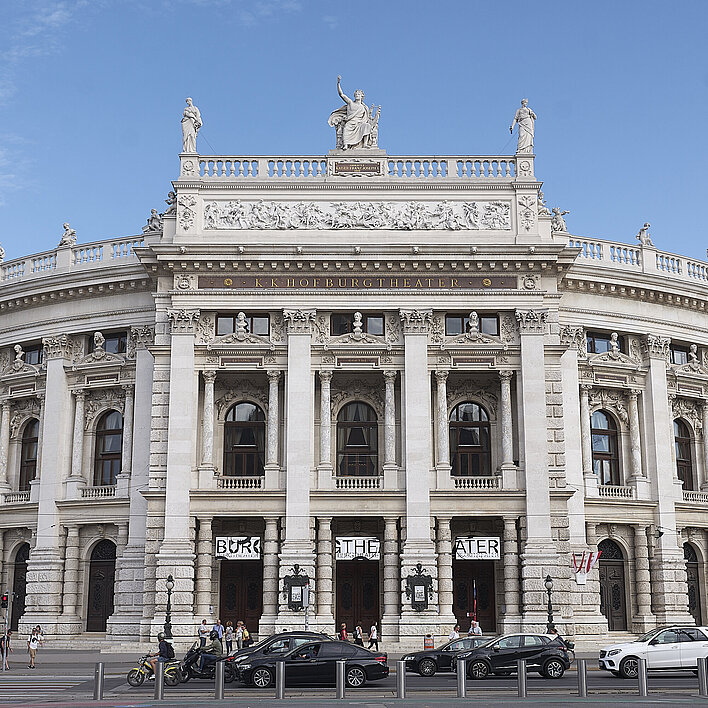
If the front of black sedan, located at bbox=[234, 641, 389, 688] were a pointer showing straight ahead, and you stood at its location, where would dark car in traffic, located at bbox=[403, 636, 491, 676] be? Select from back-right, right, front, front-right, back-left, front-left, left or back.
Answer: back-right

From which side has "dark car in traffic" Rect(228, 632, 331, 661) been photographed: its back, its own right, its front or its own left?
left

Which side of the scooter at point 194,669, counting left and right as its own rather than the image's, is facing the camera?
left

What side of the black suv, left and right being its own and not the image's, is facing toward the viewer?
left

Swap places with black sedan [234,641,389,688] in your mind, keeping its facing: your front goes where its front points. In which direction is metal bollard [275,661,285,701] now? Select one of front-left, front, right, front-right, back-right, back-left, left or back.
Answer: left

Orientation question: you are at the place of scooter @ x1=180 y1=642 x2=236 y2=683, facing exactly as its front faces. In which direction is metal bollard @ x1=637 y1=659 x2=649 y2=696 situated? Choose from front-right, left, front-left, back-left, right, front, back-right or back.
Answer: back-left

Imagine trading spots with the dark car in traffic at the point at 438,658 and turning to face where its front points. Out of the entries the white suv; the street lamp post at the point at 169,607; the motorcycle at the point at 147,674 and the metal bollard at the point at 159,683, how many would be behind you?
1

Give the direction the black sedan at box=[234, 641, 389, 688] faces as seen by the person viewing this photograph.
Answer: facing to the left of the viewer

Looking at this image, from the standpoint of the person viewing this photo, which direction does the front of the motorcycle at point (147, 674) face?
facing to the left of the viewer

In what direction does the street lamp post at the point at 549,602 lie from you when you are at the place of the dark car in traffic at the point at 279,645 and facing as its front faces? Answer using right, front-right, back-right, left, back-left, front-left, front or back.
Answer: back-right

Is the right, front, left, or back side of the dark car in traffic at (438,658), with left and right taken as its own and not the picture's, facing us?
left

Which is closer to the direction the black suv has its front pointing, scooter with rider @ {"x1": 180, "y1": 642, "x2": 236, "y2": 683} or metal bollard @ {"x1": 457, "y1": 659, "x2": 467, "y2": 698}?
the scooter with rider
